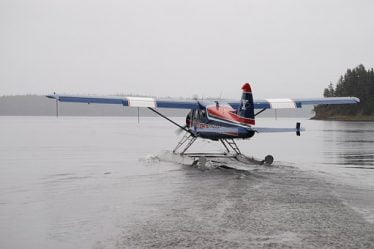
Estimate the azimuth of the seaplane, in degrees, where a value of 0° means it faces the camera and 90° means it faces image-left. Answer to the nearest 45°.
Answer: approximately 135°
